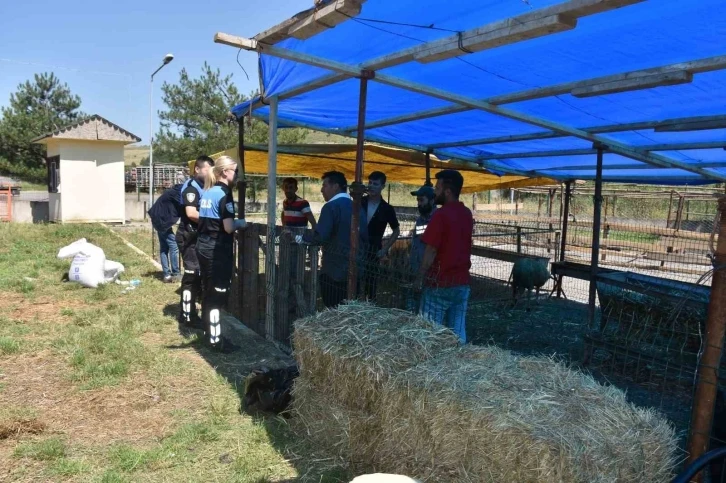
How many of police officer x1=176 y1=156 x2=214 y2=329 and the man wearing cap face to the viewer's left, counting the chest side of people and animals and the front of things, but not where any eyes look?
1

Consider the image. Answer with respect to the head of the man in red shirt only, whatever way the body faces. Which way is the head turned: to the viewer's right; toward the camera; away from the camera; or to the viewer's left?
to the viewer's left

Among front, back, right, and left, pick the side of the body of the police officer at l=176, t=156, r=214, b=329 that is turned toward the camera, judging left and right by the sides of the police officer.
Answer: right

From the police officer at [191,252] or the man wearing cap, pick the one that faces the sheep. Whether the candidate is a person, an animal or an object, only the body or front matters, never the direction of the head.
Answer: the police officer

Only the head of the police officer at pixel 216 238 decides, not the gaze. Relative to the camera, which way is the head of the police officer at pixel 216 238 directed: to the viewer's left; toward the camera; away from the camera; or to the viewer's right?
to the viewer's right

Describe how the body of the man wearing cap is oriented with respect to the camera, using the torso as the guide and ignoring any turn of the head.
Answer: to the viewer's left

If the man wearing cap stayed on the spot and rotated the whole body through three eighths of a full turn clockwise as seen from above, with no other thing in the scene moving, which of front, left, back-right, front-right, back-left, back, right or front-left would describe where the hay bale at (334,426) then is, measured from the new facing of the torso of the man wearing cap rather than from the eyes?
back-right

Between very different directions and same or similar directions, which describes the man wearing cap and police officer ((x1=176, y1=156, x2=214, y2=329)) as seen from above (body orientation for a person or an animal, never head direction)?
very different directions

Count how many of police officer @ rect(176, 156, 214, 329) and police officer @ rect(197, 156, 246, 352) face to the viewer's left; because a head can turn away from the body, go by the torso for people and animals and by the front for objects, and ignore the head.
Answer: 0

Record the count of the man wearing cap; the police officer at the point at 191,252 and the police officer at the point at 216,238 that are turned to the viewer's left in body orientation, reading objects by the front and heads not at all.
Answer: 1

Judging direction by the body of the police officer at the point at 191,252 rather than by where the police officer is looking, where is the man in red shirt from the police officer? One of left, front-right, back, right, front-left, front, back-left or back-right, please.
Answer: front-right

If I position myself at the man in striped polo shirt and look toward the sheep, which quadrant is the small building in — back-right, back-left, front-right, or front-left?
back-left

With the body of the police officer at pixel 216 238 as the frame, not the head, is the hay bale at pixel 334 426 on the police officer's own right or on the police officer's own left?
on the police officer's own right

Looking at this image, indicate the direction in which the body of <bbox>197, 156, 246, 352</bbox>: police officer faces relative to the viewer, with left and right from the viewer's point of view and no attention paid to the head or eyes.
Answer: facing away from the viewer and to the right of the viewer

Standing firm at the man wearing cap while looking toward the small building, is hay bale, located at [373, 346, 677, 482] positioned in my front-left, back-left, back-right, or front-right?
back-left

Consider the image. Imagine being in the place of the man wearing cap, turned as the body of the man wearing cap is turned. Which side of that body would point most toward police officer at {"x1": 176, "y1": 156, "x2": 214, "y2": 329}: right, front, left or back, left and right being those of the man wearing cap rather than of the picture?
front

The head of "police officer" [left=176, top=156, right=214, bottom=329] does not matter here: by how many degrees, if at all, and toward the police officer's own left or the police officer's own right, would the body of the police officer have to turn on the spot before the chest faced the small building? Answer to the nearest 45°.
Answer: approximately 90° to the police officer's own left
